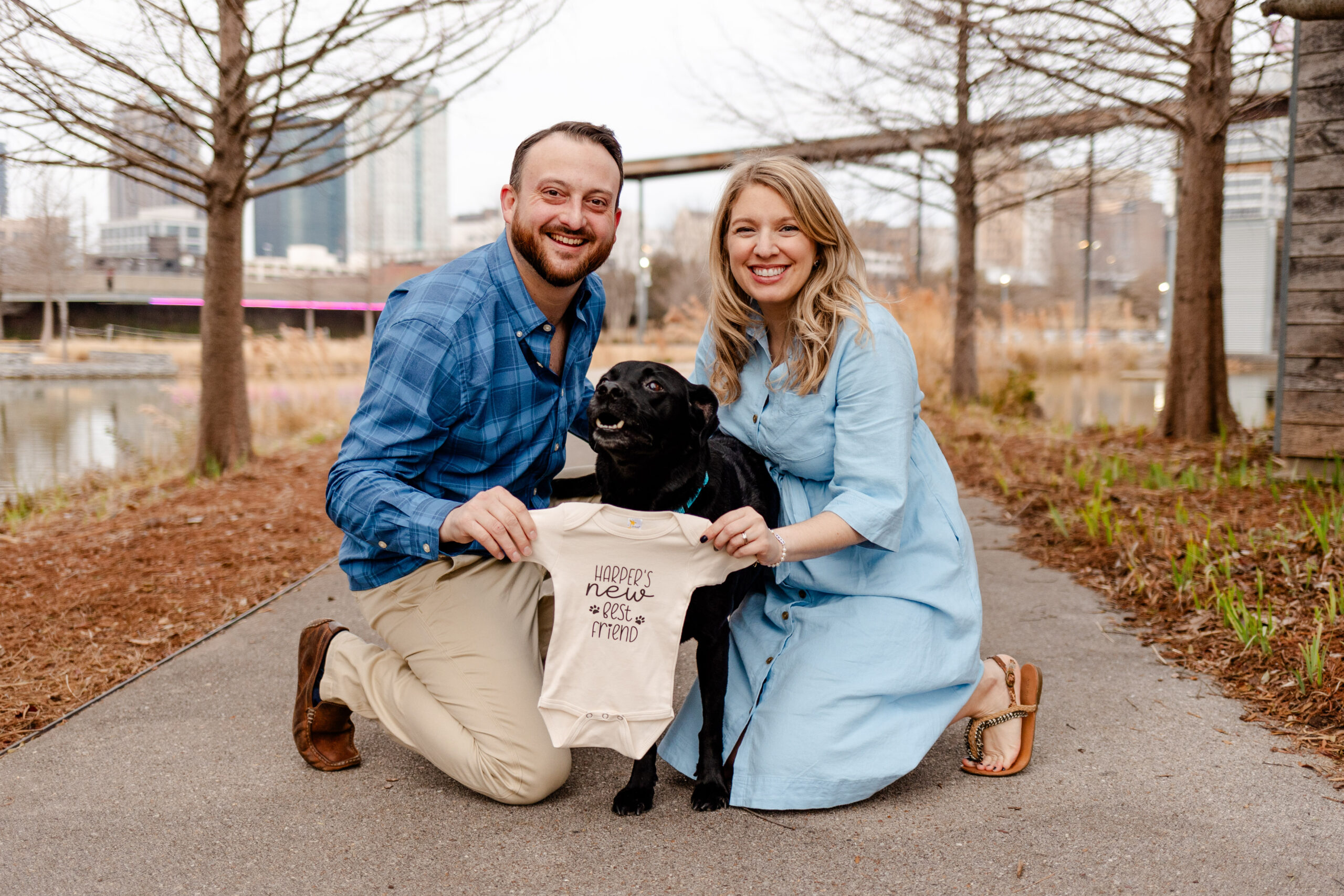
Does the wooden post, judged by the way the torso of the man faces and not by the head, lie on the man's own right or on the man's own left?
on the man's own left

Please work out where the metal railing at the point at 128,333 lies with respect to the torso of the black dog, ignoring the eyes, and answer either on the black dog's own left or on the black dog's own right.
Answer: on the black dog's own right

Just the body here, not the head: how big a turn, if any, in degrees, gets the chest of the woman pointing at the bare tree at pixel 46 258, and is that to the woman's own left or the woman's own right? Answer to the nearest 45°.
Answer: approximately 90° to the woman's own right

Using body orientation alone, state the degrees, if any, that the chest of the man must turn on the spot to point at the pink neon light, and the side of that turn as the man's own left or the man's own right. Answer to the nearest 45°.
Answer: approximately 135° to the man's own left

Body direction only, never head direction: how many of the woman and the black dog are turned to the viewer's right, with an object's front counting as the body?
0

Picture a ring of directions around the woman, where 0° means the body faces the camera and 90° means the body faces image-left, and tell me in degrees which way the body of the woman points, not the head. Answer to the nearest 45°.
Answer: approximately 45°

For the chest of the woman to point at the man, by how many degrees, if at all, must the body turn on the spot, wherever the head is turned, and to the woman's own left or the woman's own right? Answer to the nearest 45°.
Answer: approximately 45° to the woman's own right

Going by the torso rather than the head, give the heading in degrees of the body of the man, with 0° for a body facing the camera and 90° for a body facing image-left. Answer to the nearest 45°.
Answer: approximately 315°
